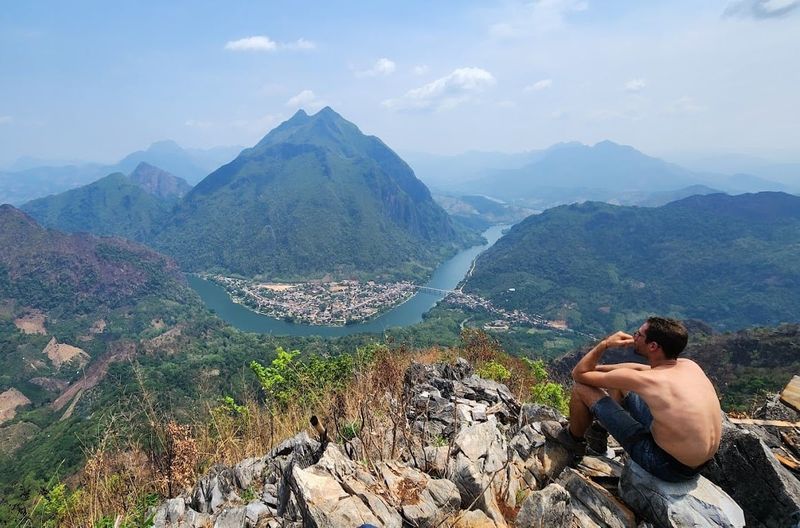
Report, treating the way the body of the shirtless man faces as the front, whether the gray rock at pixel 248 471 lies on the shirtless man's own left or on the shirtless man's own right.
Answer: on the shirtless man's own left

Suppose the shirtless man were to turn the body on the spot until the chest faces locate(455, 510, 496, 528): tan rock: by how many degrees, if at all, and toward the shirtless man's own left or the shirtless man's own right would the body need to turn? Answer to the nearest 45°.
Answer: approximately 90° to the shirtless man's own left

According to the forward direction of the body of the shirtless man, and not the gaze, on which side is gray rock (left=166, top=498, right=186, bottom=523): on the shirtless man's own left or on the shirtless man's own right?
on the shirtless man's own left

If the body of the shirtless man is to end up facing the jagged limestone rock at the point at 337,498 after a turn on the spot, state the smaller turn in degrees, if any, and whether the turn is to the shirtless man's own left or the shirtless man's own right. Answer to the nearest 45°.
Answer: approximately 90° to the shirtless man's own left

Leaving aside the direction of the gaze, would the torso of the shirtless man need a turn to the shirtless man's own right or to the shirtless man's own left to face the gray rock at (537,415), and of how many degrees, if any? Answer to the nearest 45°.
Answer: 0° — they already face it

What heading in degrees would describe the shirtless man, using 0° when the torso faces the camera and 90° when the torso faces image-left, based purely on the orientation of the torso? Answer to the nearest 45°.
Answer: approximately 135°

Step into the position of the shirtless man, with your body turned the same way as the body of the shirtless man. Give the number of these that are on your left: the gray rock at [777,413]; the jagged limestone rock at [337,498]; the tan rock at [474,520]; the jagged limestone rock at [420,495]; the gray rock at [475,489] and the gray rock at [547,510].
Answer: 5

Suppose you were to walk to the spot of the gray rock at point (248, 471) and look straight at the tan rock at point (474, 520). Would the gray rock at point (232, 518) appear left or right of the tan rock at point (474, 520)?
right

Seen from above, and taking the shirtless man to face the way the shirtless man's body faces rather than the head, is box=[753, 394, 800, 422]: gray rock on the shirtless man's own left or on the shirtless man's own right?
on the shirtless man's own right

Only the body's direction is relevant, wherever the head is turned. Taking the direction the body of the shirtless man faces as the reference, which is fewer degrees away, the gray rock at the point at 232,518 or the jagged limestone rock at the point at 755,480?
the gray rock

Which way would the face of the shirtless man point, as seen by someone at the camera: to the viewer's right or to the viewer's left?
to the viewer's left

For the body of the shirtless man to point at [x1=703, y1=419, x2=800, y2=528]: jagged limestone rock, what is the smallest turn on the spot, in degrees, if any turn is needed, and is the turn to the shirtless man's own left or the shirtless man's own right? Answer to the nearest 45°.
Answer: approximately 135° to the shirtless man's own right
